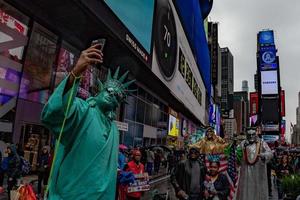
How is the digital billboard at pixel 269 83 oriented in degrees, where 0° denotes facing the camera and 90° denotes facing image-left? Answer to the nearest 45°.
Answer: approximately 0°

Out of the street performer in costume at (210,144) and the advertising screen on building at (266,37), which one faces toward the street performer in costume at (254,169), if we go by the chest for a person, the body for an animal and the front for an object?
the advertising screen on building

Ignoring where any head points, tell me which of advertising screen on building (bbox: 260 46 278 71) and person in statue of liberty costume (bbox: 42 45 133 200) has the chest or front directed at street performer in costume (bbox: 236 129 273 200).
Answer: the advertising screen on building

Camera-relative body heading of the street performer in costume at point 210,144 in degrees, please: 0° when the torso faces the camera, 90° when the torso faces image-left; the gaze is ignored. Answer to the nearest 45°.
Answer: approximately 0°

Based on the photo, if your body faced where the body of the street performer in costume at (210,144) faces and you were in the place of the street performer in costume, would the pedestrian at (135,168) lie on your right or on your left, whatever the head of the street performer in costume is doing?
on your right

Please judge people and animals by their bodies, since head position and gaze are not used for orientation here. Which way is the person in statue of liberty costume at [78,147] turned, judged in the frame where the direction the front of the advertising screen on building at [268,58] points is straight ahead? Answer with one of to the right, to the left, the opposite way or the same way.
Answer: to the left

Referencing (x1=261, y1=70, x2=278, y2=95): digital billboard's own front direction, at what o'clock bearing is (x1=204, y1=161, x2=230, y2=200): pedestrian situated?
The pedestrian is roughly at 12 o'clock from the digital billboard.
